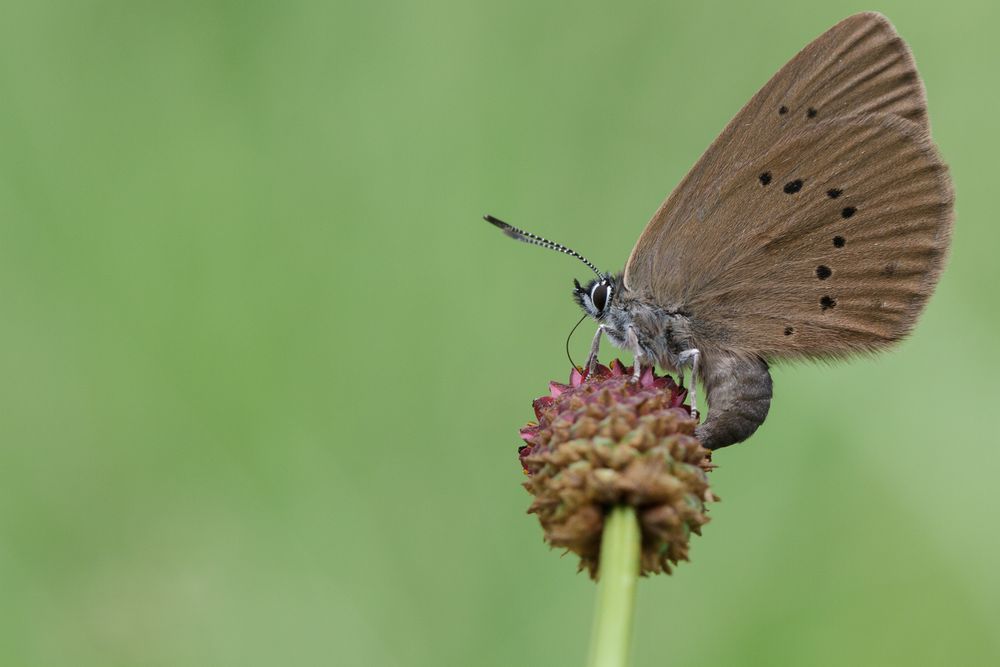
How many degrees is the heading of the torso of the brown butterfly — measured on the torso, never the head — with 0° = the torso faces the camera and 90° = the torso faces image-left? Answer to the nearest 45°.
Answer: approximately 90°
